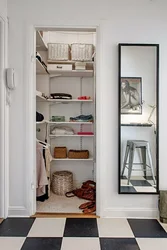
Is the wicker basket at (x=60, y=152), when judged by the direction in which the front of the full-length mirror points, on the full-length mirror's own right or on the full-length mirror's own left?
on the full-length mirror's own right

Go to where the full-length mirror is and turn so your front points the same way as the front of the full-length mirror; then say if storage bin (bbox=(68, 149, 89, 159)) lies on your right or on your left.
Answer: on your right

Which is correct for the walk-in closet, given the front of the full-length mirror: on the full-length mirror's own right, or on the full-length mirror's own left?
on the full-length mirror's own right

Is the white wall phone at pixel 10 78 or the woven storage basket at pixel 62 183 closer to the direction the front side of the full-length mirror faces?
the white wall phone

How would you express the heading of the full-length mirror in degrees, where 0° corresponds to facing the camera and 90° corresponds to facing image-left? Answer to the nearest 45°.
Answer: approximately 0°

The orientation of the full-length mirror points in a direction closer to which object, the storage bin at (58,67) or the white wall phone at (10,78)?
the white wall phone

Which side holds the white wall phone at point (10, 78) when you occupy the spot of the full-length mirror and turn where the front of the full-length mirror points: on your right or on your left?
on your right
